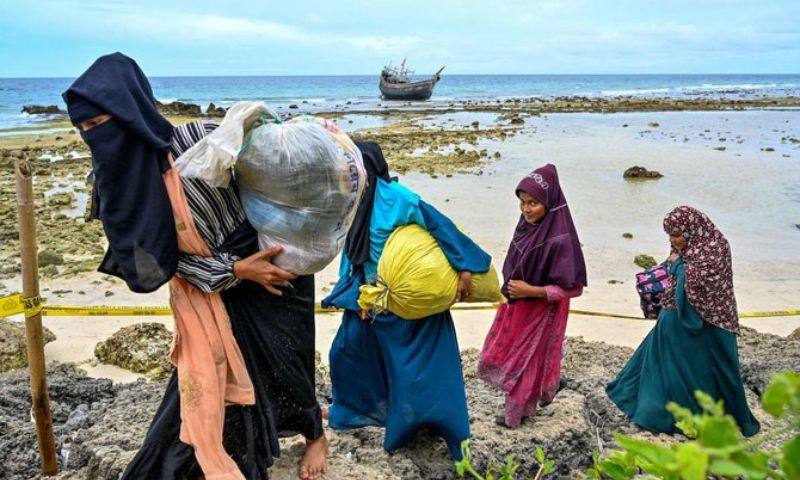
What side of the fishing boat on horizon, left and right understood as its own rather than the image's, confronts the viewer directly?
right

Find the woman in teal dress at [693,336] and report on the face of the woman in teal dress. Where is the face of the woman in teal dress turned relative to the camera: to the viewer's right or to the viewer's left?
to the viewer's left

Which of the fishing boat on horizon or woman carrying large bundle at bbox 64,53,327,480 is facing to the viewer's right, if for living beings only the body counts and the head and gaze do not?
the fishing boat on horizon

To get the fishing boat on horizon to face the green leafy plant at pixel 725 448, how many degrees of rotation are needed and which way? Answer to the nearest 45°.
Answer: approximately 90° to its right

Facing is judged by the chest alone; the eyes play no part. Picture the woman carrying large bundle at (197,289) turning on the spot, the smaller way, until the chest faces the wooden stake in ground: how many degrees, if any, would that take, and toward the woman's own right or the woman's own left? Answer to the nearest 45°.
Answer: approximately 90° to the woman's own right

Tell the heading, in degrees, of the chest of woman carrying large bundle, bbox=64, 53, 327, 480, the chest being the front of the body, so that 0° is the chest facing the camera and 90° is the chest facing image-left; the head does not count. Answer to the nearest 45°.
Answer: approximately 45°

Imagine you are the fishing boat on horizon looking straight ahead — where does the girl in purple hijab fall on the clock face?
The girl in purple hijab is roughly at 3 o'clock from the fishing boat on horizon.

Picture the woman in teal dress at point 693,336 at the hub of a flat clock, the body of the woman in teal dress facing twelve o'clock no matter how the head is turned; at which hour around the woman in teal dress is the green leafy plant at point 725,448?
The green leafy plant is roughly at 9 o'clock from the woman in teal dress.

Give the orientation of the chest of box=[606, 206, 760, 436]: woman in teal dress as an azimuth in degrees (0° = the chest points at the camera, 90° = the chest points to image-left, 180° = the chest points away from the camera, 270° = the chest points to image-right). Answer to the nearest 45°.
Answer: approximately 90°

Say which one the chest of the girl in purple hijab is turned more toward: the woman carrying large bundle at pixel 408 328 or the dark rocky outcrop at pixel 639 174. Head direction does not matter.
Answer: the woman carrying large bundle

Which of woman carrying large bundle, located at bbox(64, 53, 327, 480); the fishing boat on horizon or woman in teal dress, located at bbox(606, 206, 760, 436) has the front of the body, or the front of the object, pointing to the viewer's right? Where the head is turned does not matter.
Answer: the fishing boat on horizon

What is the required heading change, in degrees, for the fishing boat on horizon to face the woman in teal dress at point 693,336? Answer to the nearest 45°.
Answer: approximately 90° to its right

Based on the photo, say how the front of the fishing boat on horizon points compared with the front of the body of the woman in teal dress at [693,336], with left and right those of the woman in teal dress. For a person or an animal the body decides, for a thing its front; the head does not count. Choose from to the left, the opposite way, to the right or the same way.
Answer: the opposite way

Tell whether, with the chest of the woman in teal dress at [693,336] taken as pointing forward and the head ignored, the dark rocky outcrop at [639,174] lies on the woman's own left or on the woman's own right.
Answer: on the woman's own right

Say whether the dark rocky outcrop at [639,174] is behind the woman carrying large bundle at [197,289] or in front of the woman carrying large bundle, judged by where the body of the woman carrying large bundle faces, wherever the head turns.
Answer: behind

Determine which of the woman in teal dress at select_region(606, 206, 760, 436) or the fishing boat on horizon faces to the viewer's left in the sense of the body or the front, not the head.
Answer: the woman in teal dress
